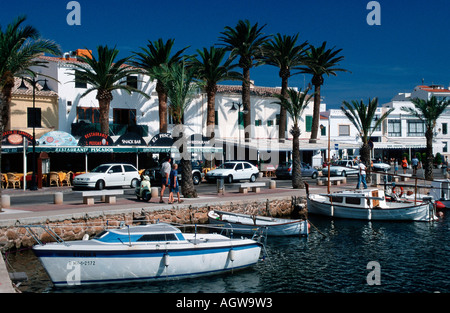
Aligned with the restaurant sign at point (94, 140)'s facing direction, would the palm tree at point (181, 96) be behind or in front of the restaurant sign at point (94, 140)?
in front

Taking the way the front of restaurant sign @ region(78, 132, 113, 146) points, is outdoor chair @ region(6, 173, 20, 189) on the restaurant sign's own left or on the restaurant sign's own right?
on the restaurant sign's own right

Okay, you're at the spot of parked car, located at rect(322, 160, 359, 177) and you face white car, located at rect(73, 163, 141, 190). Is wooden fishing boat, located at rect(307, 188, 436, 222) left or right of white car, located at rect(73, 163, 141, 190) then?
left

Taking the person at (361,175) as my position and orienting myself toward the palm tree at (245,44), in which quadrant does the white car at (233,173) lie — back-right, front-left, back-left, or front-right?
front-left

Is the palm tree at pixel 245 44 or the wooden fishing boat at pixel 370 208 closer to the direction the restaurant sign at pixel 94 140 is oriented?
the wooden fishing boat

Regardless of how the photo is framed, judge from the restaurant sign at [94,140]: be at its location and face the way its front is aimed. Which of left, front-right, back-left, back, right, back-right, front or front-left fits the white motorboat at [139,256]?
front

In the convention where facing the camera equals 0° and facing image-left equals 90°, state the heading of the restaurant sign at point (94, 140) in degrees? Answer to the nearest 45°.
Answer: approximately 0°

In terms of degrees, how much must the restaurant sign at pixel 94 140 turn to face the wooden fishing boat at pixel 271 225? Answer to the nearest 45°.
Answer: approximately 45° to its left

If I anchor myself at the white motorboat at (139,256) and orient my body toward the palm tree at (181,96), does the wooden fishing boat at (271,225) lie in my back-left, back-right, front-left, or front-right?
front-right

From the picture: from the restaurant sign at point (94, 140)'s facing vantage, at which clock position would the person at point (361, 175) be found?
The person is roughly at 10 o'clock from the restaurant sign.

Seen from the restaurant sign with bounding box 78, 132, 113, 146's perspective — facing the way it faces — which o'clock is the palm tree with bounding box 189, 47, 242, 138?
The palm tree is roughly at 8 o'clock from the restaurant sign.

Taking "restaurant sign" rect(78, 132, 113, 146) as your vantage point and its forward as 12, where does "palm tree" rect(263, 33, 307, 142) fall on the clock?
The palm tree is roughly at 8 o'clock from the restaurant sign.
